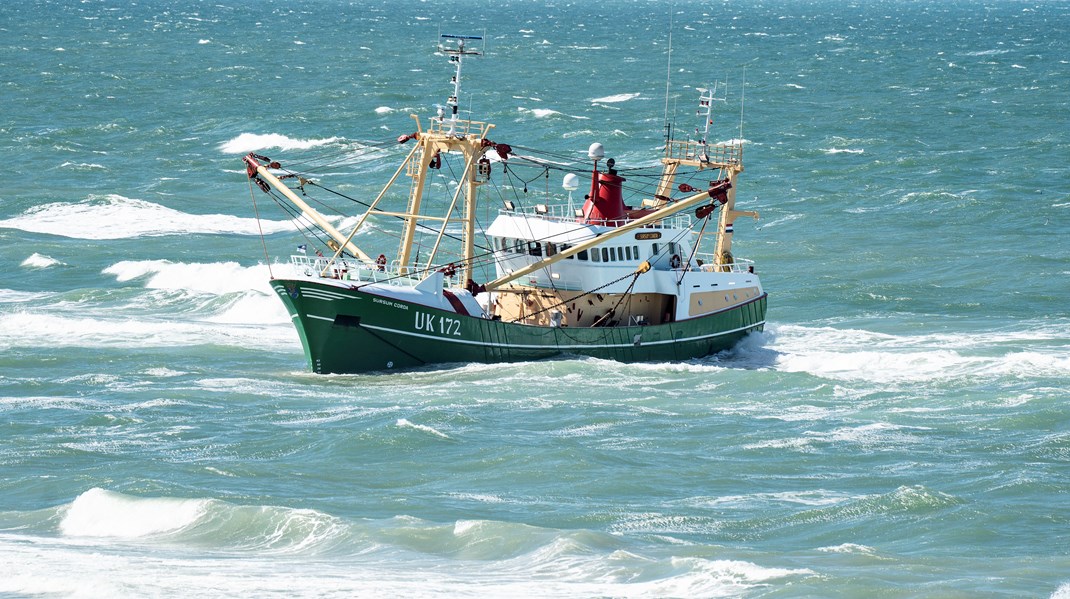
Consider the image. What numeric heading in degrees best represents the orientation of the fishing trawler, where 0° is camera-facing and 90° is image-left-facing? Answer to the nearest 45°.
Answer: approximately 45°
